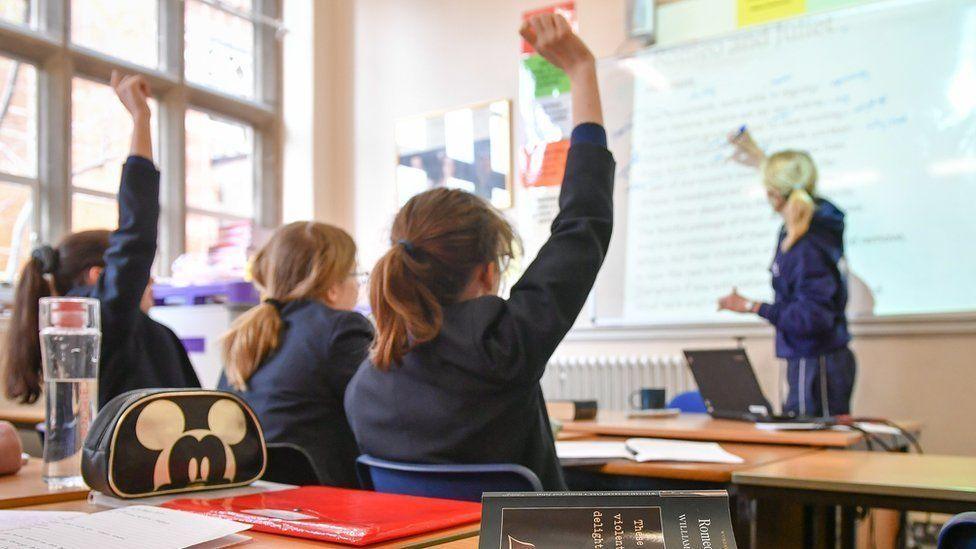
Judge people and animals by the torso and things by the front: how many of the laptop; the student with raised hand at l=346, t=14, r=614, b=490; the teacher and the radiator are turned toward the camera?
1

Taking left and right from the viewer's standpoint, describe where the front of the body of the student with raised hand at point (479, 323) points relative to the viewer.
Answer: facing away from the viewer and to the right of the viewer

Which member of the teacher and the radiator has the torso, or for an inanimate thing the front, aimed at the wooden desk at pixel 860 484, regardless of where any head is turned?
the radiator

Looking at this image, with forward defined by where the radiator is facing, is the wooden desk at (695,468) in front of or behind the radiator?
in front

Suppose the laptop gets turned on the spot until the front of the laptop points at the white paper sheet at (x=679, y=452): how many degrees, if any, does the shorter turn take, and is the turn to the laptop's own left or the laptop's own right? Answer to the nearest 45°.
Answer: approximately 135° to the laptop's own right

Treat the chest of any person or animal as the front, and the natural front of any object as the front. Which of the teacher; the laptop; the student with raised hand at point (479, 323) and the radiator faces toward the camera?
the radiator

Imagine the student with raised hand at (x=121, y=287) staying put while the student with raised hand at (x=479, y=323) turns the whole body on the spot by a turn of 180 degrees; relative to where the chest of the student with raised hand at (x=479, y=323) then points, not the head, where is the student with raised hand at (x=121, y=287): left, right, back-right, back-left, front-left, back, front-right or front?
right

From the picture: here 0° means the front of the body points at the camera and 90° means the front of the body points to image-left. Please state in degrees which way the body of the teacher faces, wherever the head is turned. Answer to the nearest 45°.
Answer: approximately 90°

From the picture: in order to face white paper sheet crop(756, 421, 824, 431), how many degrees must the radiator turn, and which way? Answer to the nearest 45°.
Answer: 0° — it already faces it

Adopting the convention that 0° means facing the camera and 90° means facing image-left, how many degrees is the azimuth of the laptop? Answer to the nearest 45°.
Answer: approximately 225°

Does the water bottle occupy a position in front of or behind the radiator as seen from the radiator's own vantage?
in front

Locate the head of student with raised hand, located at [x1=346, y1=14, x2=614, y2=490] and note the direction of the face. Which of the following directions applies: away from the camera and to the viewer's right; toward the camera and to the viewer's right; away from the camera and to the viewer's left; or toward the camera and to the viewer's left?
away from the camera and to the viewer's right

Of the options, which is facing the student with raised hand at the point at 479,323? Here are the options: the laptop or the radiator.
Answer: the radiator

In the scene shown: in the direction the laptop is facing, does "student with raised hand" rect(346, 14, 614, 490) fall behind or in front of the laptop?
behind
